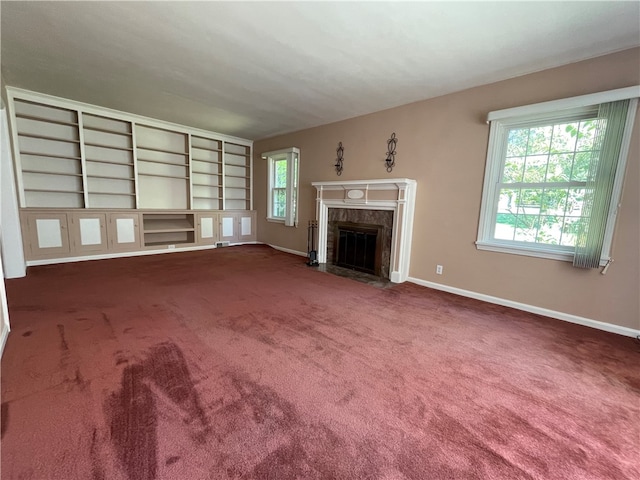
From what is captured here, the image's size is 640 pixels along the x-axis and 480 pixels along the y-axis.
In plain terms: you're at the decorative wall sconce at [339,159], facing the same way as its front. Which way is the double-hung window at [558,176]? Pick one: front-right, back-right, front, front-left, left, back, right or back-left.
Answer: left

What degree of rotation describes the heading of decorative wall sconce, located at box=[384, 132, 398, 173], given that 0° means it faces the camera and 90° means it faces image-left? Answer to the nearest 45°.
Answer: approximately 45°

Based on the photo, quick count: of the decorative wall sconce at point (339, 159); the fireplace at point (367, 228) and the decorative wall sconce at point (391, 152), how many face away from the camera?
0

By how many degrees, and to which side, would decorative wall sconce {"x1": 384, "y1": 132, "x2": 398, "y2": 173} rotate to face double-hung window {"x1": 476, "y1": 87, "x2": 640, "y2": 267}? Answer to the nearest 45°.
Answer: approximately 90° to its left

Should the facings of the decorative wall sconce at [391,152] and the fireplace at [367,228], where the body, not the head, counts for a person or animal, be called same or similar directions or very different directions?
same or similar directions

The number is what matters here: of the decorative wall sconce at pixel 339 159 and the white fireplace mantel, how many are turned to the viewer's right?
0

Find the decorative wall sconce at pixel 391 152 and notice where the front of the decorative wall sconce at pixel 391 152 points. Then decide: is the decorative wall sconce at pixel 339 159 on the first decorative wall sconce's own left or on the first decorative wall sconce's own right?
on the first decorative wall sconce's own right

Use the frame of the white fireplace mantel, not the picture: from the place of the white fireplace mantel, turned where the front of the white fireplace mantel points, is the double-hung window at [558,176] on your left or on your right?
on your left

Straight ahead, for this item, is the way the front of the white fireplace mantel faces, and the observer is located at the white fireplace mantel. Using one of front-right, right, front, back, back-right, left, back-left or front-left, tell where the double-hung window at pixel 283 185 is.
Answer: right

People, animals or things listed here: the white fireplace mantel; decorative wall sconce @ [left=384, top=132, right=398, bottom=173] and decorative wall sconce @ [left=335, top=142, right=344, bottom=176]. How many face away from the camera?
0

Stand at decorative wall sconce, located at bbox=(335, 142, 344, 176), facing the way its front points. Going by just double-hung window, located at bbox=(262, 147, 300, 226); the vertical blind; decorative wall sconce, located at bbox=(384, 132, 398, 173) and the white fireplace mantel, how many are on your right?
1

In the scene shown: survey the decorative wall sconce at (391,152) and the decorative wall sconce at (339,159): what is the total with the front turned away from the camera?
0

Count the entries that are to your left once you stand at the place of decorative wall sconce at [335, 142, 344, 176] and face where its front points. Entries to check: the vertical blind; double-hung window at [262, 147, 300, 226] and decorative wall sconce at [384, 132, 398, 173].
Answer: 2

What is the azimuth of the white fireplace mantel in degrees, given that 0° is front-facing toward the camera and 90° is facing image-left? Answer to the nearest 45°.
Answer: approximately 45°

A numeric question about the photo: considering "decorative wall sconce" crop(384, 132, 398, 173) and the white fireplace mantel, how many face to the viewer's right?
0

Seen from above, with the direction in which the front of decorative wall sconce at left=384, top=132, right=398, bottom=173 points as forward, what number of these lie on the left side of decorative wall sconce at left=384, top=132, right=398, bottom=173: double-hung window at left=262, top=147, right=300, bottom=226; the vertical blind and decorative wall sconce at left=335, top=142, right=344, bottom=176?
1

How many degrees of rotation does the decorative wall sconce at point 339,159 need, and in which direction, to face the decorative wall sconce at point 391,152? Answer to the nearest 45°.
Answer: approximately 90° to its left

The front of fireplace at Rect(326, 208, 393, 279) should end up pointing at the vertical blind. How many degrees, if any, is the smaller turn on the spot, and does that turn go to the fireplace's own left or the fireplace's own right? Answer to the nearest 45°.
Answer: approximately 90° to the fireplace's own left
